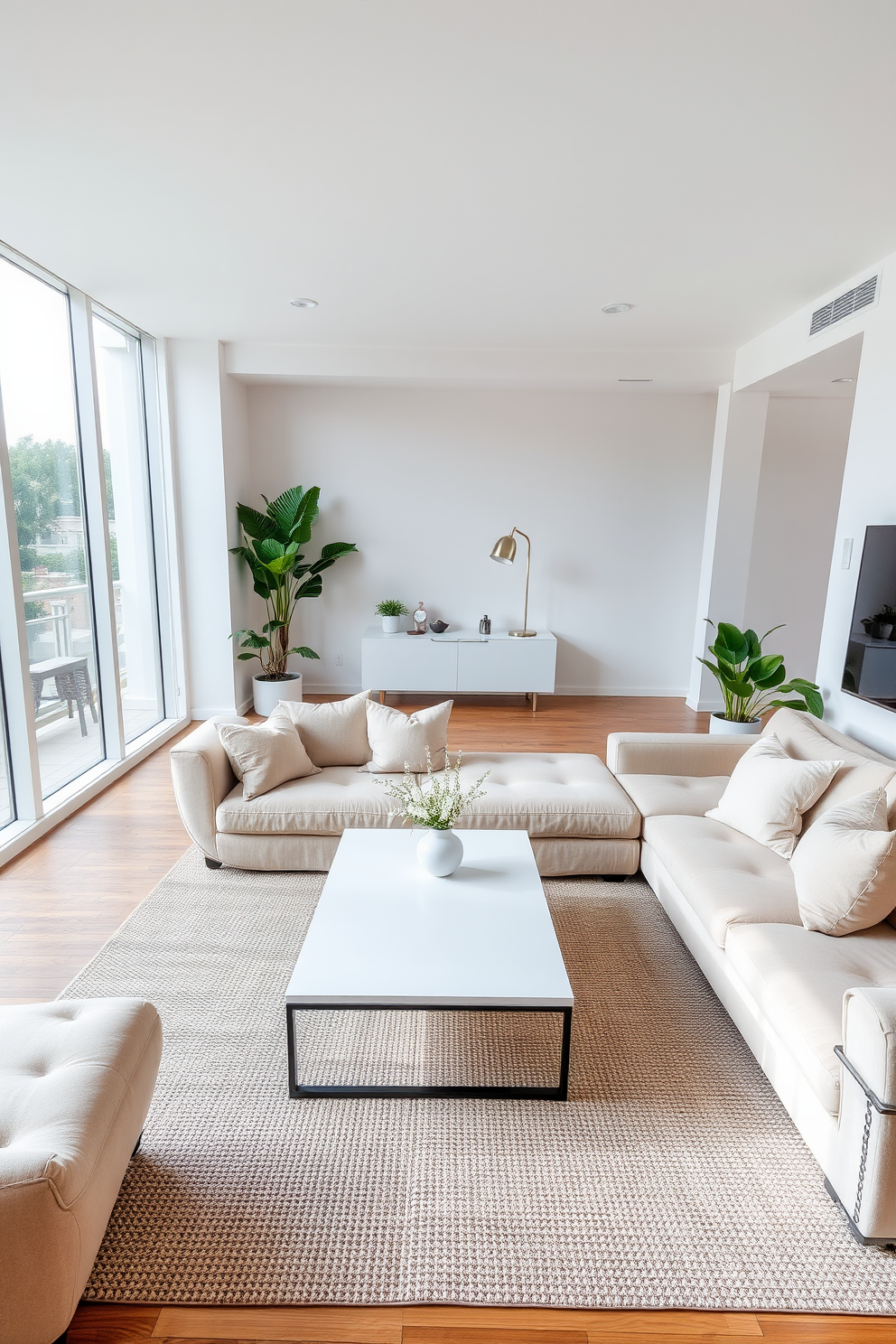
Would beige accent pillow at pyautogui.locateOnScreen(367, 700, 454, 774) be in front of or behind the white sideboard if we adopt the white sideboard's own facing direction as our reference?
in front

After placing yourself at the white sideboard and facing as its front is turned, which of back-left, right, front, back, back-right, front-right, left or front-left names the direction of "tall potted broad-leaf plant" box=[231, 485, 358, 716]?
right

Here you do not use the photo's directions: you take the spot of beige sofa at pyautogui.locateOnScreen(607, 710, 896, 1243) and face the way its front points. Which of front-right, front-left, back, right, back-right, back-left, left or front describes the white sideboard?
front-right

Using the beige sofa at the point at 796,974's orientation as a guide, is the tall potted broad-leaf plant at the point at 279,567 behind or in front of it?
in front

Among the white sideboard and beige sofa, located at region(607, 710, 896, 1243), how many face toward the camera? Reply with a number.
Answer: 1

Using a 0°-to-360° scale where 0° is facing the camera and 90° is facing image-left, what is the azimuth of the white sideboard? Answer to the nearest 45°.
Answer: approximately 0°

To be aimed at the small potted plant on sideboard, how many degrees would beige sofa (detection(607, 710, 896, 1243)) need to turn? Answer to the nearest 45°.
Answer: approximately 45° to its right

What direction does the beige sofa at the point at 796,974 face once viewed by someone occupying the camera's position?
facing to the left of the viewer

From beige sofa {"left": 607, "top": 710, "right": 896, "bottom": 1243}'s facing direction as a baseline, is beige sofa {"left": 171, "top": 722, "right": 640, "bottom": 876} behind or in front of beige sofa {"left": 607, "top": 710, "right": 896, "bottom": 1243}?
in front

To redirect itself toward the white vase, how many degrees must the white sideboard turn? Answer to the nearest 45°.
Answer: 0° — it already faces it
